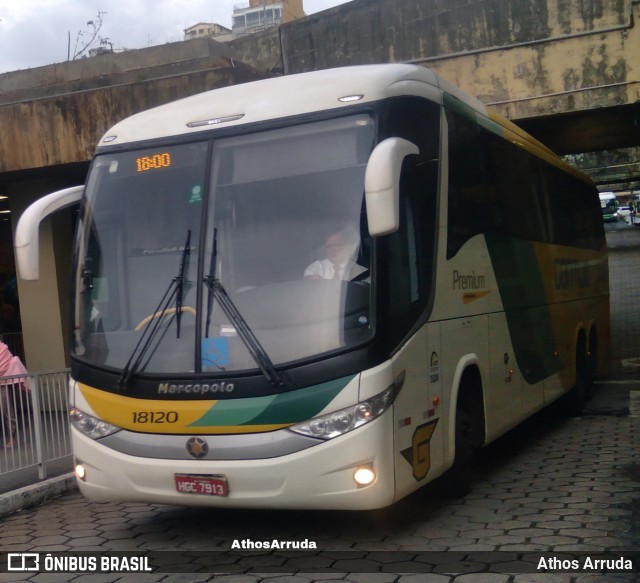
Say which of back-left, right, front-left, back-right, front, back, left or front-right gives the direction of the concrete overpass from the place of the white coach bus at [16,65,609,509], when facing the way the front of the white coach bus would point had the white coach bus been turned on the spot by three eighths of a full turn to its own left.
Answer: left

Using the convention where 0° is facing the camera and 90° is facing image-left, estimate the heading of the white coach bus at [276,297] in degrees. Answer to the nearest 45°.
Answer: approximately 45°

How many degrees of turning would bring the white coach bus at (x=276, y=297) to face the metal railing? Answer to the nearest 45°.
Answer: approximately 90° to its right

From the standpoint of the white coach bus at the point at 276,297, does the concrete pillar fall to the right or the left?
on its right
